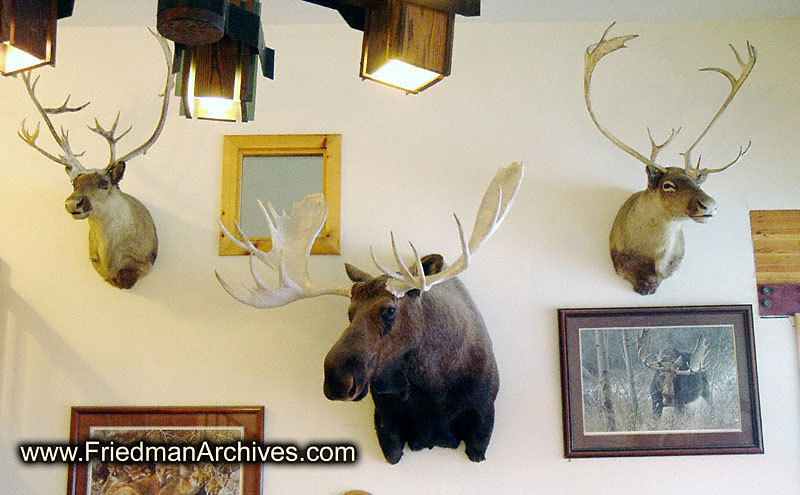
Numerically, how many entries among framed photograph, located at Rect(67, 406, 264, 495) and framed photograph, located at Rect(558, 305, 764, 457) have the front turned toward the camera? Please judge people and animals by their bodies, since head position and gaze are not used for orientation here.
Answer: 2

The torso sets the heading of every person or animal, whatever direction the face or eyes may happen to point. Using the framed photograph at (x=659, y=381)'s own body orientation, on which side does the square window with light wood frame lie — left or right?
on its right

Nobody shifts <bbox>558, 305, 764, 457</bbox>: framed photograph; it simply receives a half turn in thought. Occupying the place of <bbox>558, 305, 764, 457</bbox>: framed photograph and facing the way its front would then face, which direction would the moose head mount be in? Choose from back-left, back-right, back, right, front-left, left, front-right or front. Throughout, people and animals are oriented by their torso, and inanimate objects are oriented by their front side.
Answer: back-left

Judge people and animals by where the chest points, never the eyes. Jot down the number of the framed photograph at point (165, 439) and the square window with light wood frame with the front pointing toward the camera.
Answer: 2

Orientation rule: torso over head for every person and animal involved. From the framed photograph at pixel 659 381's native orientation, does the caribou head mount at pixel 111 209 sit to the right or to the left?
on its right

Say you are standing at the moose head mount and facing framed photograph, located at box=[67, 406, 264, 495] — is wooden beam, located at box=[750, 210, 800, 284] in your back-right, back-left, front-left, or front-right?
back-right

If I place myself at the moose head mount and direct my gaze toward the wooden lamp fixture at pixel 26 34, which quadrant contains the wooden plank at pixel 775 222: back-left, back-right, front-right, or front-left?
back-left

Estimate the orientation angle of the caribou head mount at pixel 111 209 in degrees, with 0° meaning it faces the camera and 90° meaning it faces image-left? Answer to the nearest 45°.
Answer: approximately 45°

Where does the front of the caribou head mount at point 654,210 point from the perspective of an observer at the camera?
facing the viewer and to the right of the viewer

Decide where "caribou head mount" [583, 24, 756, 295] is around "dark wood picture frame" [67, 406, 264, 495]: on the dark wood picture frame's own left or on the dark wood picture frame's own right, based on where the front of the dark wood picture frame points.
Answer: on the dark wood picture frame's own left

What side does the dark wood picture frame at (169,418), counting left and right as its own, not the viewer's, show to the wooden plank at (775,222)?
left

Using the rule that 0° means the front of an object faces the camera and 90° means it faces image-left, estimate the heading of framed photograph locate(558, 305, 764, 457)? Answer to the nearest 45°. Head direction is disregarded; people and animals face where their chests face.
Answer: approximately 0°
